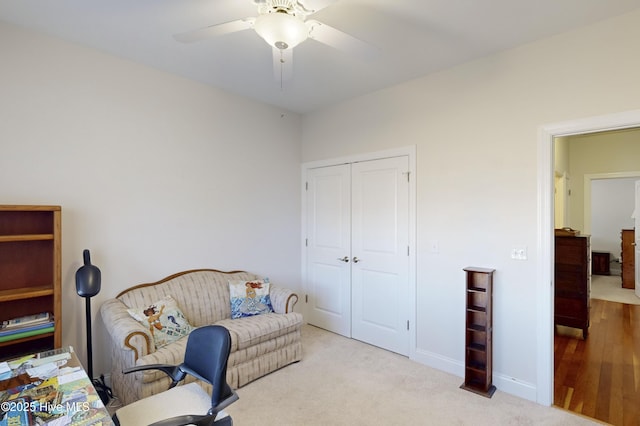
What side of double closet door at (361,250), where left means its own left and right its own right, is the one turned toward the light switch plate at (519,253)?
left

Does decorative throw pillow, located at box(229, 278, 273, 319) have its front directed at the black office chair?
yes

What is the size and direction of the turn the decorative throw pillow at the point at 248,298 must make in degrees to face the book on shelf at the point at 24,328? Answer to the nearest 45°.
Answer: approximately 45° to its right

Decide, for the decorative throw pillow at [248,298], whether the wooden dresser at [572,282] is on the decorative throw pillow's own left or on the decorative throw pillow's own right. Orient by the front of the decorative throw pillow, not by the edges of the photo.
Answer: on the decorative throw pillow's own left

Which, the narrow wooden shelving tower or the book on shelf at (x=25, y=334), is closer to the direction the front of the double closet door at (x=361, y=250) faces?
the book on shelf

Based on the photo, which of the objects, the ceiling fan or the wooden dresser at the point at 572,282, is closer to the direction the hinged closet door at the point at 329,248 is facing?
the ceiling fan

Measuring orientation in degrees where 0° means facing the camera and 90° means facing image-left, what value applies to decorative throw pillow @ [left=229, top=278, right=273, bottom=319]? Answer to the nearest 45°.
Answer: approximately 0°

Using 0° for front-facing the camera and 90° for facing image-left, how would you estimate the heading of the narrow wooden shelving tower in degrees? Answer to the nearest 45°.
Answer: approximately 45°

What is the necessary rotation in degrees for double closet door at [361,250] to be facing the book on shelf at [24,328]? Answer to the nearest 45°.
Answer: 0° — it already faces it
